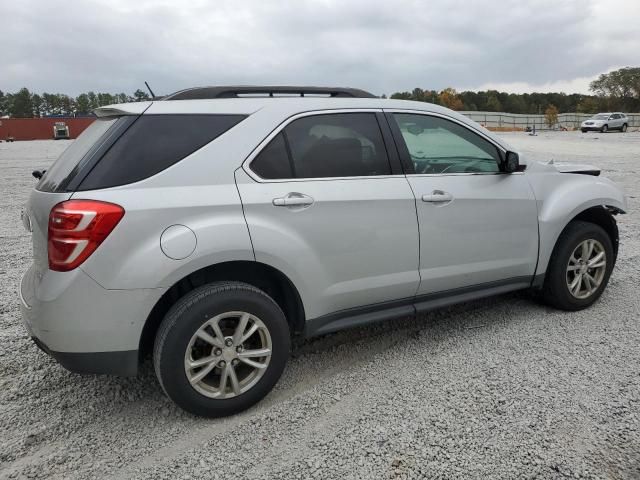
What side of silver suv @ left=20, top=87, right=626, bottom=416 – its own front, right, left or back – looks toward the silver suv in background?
front

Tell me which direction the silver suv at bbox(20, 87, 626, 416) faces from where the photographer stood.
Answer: facing away from the viewer and to the right of the viewer
